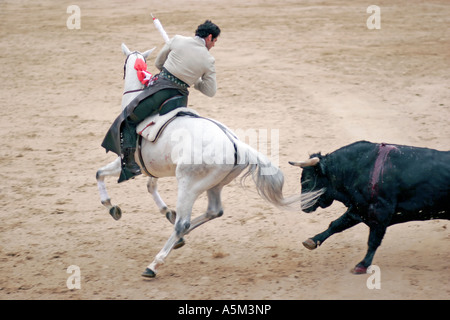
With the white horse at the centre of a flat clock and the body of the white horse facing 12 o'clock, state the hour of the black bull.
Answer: The black bull is roughly at 5 o'clock from the white horse.

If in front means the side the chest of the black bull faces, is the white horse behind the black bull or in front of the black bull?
in front

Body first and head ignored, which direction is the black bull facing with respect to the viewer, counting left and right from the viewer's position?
facing to the left of the viewer

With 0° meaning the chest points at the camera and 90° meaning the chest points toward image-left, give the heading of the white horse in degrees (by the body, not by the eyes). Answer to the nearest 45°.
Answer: approximately 135°

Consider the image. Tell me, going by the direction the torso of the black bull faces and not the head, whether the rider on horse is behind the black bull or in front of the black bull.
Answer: in front

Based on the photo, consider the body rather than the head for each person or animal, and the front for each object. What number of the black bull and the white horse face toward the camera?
0
